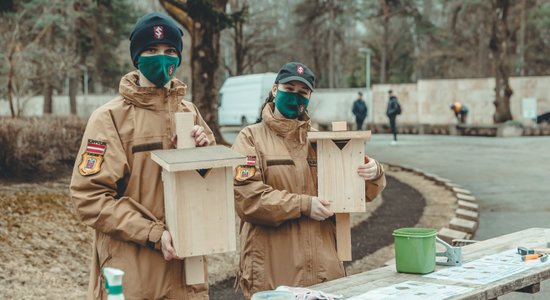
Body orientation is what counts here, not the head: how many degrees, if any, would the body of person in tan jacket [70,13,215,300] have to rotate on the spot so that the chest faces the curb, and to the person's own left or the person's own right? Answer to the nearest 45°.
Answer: approximately 90° to the person's own left

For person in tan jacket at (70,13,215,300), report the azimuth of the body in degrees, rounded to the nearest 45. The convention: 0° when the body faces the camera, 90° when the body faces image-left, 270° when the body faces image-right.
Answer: approximately 315°

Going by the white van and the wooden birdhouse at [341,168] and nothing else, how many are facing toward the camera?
1

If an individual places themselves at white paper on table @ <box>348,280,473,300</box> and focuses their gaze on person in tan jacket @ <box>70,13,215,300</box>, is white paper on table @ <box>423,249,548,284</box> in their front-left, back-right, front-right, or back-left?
back-right

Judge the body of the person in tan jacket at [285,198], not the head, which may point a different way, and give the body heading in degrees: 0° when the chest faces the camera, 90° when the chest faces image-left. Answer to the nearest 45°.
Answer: approximately 315°

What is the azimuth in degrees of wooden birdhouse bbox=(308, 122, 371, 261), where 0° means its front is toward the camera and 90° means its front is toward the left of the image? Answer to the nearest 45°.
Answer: approximately 0°

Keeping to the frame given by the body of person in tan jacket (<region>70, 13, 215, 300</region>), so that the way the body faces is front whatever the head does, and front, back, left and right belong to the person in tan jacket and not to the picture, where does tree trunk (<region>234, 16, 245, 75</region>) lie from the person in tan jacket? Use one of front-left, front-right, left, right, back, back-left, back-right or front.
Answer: back-left

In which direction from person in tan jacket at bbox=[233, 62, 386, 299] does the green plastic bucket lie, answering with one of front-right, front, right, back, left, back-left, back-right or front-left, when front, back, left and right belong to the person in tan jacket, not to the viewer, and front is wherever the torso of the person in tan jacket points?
front-left
